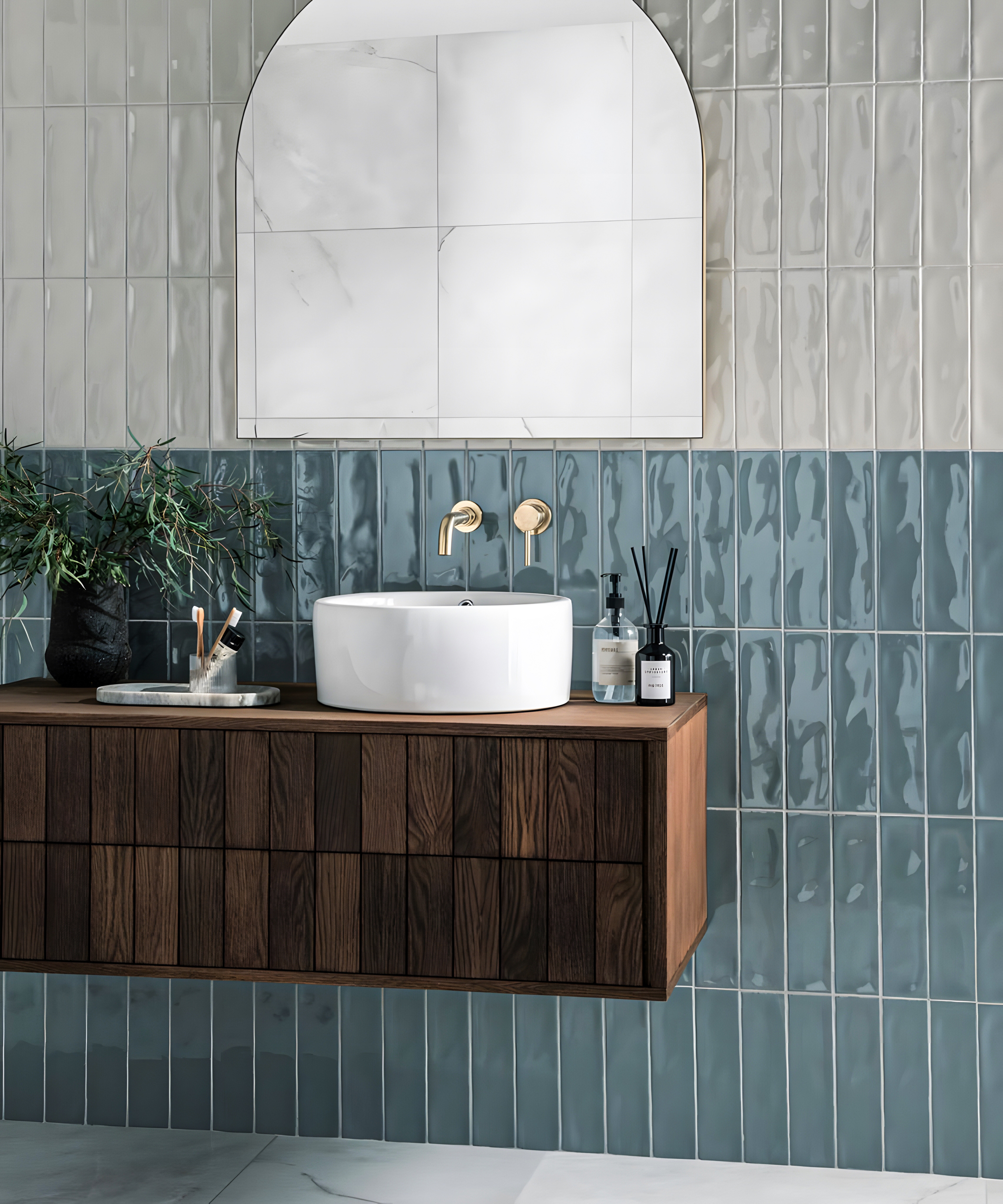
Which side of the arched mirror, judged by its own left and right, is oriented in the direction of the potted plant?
right

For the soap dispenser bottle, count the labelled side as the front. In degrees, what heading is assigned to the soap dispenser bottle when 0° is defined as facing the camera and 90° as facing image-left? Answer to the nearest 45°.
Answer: approximately 0°
